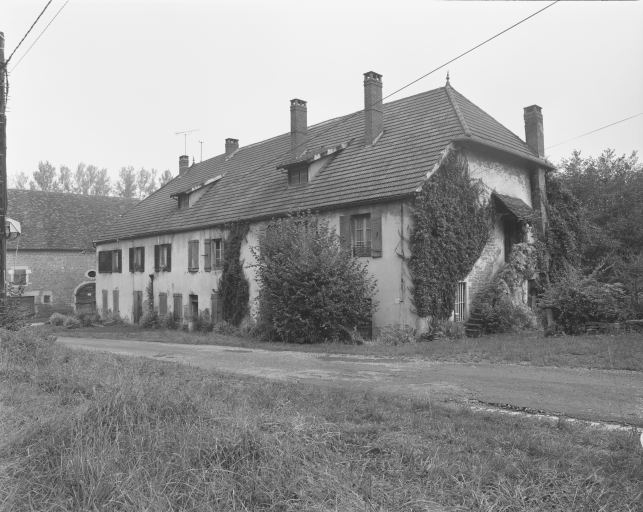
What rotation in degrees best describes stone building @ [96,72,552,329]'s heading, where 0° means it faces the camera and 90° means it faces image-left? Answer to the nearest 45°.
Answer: approximately 45°

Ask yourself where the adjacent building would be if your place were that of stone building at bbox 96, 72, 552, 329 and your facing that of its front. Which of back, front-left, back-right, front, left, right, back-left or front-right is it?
right

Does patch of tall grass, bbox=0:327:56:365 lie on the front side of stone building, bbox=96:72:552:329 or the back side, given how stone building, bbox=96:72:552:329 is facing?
on the front side

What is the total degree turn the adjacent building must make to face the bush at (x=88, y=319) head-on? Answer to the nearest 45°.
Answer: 0° — it already faces it

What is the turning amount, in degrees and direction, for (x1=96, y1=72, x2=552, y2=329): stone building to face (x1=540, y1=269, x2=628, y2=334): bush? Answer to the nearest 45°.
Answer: approximately 90° to its left

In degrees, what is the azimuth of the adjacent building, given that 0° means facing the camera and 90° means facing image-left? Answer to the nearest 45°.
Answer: approximately 0°

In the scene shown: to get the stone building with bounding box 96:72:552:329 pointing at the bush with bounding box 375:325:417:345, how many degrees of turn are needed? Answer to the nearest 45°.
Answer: approximately 45° to its left

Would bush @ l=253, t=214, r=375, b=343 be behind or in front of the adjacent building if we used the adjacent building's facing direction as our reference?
in front

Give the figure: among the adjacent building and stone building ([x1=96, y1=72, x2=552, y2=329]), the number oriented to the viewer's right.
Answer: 0
